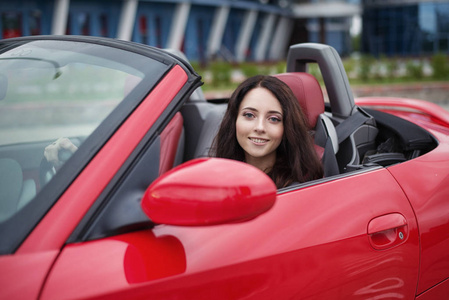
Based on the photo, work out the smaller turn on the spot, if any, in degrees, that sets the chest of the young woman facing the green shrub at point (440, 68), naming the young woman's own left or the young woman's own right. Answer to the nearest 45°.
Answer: approximately 180°

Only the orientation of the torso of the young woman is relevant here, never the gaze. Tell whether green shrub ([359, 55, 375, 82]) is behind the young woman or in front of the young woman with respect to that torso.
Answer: behind

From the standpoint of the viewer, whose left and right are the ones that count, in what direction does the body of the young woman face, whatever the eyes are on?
facing the viewer

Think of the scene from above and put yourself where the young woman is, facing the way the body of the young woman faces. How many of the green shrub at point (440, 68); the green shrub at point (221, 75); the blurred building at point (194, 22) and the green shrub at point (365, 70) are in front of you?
0

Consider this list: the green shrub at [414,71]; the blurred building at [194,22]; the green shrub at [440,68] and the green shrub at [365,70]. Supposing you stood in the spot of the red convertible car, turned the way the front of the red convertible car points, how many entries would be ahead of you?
0

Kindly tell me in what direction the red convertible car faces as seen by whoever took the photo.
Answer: facing the viewer and to the left of the viewer

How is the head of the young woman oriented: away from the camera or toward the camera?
toward the camera

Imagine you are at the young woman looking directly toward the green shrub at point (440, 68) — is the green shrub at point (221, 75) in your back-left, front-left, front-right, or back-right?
front-left

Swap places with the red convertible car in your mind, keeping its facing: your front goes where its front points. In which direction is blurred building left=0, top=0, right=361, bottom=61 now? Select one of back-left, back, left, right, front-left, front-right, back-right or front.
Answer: back-right

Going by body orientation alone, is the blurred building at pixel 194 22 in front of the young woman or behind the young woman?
behind

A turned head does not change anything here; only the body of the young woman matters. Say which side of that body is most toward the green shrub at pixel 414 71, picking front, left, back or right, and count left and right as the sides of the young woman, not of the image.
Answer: back
